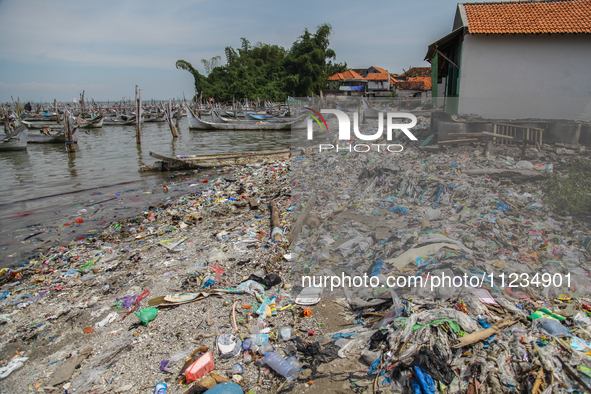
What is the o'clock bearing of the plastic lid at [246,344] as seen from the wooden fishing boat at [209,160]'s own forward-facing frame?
The plastic lid is roughly at 9 o'clock from the wooden fishing boat.

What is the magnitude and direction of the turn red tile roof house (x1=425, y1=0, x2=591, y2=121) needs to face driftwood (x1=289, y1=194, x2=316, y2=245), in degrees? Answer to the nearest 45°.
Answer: approximately 90° to its left

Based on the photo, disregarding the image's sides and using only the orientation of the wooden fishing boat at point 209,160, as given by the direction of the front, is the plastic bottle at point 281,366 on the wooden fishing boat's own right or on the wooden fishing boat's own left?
on the wooden fishing boat's own left

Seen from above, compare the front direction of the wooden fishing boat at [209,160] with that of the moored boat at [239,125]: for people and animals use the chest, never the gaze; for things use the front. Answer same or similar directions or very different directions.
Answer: same or similar directions

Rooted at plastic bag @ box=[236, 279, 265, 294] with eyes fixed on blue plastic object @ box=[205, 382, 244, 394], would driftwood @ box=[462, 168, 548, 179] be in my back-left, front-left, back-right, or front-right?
back-left

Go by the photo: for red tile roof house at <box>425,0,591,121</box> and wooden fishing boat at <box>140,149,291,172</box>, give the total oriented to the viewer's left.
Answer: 2

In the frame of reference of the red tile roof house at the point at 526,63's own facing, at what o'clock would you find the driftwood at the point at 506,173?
The driftwood is roughly at 9 o'clock from the red tile roof house.

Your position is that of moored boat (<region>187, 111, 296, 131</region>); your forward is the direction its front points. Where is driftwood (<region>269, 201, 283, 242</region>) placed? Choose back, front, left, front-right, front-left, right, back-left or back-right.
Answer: left

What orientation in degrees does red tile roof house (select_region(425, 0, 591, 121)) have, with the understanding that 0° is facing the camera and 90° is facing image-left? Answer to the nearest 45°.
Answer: approximately 90°

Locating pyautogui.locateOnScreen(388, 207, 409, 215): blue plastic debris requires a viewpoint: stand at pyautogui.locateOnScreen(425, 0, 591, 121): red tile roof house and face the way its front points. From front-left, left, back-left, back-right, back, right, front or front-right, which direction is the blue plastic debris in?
left

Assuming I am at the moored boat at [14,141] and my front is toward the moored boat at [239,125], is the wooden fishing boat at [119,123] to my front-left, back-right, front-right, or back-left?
front-left

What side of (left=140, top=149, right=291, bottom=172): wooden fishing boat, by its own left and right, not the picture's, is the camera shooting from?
left

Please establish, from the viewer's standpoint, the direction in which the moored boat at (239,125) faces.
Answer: facing to the left of the viewer
